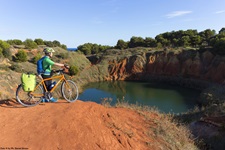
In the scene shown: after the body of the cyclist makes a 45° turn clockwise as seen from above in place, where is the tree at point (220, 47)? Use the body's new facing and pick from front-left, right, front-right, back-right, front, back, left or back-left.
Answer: left

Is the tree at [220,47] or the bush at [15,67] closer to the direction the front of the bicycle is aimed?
the tree

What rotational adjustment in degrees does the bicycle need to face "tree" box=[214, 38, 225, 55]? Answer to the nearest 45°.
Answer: approximately 45° to its left

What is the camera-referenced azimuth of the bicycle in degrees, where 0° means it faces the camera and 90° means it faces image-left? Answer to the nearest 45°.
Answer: approximately 270°

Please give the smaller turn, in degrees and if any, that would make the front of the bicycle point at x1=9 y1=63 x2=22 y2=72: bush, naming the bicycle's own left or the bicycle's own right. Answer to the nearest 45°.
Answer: approximately 90° to the bicycle's own left

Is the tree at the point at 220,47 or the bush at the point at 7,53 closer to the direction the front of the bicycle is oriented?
the tree

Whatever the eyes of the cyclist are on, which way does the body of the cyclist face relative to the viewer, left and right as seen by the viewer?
facing to the right of the viewer
